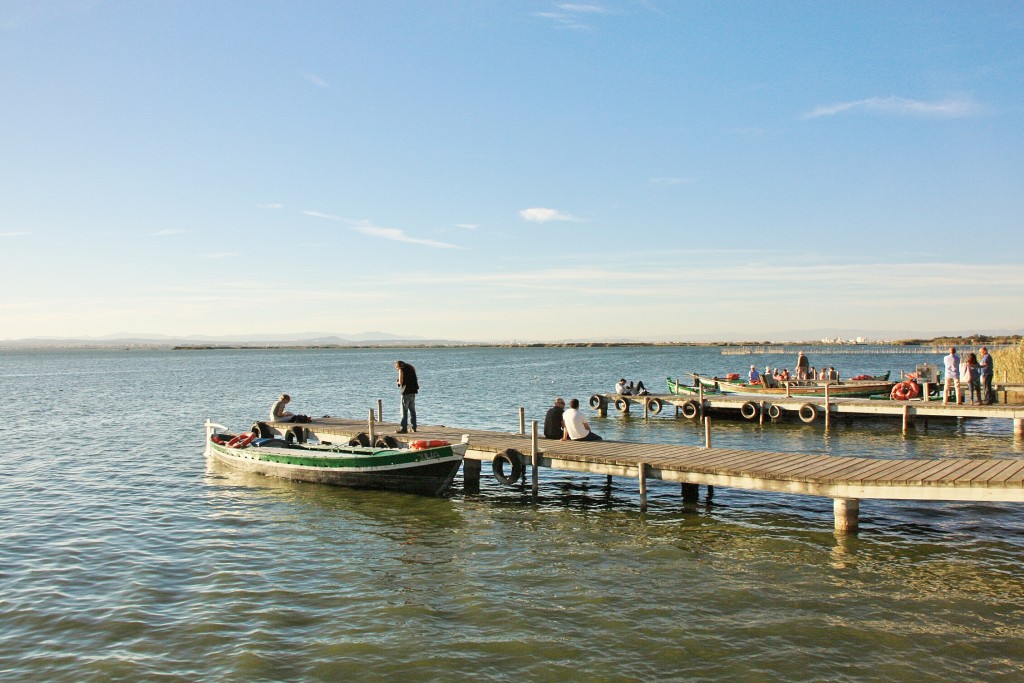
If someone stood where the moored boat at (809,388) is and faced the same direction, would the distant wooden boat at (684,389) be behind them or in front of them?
in front

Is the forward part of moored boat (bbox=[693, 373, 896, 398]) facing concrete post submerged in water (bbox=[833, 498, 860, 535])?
no

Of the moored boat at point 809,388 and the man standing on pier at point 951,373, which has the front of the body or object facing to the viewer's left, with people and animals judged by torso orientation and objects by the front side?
the moored boat

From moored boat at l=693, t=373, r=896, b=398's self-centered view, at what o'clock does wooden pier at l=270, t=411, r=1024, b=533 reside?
The wooden pier is roughly at 9 o'clock from the moored boat.

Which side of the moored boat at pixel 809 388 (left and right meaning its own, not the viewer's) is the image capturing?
left
